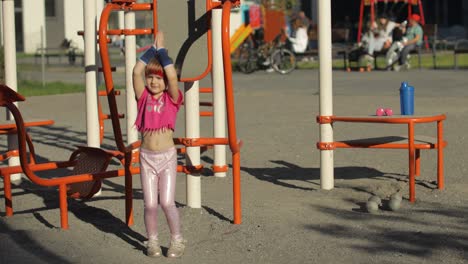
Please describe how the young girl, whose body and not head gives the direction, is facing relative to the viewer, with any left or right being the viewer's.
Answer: facing the viewer

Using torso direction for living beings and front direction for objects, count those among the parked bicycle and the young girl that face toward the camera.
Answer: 1

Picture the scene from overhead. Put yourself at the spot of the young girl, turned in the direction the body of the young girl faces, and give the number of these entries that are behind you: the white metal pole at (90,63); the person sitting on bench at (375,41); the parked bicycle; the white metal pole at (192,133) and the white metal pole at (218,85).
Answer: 5

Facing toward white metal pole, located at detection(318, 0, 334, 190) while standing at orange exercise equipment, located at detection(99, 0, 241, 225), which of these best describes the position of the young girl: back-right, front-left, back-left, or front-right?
back-right

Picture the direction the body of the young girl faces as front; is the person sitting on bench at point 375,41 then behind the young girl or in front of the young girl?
behind

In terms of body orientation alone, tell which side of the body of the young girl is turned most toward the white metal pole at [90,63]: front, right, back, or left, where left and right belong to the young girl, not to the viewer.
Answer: back
